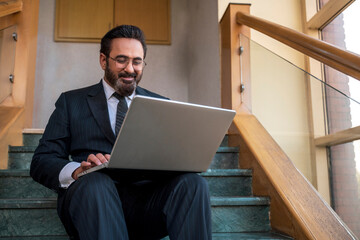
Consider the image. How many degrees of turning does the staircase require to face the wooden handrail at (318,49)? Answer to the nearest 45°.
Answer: approximately 90° to its left

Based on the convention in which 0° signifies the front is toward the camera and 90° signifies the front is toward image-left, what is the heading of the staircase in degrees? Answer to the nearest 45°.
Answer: approximately 0°
